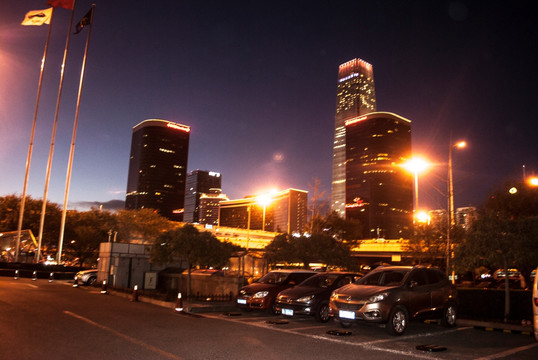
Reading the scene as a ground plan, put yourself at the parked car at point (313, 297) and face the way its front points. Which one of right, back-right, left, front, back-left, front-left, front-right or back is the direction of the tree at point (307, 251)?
back-right

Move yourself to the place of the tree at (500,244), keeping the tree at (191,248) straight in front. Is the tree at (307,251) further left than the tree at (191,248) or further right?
right

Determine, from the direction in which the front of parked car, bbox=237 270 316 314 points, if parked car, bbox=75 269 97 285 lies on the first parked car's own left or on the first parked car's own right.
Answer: on the first parked car's own right

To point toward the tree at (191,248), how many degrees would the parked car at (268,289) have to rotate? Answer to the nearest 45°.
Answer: approximately 90° to its right

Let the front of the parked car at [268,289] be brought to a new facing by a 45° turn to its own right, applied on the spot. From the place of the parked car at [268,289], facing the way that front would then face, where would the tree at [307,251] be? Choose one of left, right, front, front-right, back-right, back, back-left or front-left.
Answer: right

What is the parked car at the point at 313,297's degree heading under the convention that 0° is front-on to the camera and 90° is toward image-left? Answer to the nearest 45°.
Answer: approximately 45°

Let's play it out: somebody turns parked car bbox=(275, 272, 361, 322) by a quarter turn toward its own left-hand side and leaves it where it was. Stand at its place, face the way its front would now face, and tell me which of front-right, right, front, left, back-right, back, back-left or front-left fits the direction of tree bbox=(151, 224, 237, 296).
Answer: back

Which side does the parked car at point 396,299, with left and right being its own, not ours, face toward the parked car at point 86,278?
right

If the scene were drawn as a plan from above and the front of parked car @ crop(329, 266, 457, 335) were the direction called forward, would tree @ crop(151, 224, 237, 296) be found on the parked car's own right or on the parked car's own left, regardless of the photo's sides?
on the parked car's own right

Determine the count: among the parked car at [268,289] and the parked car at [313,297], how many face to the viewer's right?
0

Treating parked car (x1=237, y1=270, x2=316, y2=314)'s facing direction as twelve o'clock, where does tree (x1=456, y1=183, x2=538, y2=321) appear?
The tree is roughly at 8 o'clock from the parked car.

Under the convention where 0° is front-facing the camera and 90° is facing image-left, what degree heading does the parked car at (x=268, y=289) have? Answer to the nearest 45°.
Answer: approximately 45°

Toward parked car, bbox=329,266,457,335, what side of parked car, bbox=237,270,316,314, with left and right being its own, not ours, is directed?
left
